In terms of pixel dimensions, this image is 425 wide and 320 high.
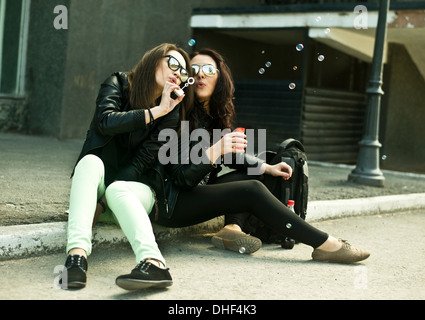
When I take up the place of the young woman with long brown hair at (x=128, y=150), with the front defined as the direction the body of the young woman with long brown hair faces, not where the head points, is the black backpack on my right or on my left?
on my left

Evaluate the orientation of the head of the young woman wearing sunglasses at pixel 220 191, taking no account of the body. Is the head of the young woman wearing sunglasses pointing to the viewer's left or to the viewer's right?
to the viewer's left

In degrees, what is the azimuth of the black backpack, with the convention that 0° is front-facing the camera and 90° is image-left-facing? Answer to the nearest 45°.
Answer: approximately 45°

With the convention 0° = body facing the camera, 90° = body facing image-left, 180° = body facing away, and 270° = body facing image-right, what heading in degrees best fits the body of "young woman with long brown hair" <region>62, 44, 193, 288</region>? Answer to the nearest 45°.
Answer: approximately 315°

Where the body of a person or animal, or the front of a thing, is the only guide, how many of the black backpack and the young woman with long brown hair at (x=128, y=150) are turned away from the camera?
0
